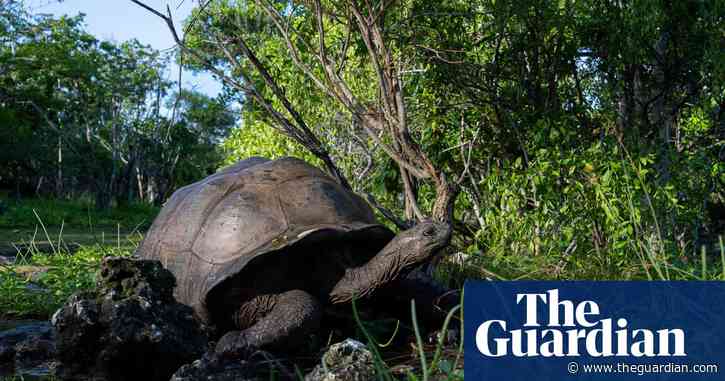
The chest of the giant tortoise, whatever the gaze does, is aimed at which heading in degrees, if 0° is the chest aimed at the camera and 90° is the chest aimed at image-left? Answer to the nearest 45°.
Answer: approximately 315°

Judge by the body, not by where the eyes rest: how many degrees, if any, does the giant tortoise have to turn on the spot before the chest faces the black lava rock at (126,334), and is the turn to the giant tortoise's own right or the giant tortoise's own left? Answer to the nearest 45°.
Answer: approximately 90° to the giant tortoise's own right

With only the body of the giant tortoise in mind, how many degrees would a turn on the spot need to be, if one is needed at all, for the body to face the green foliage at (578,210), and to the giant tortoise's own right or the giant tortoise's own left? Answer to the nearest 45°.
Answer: approximately 90° to the giant tortoise's own left
